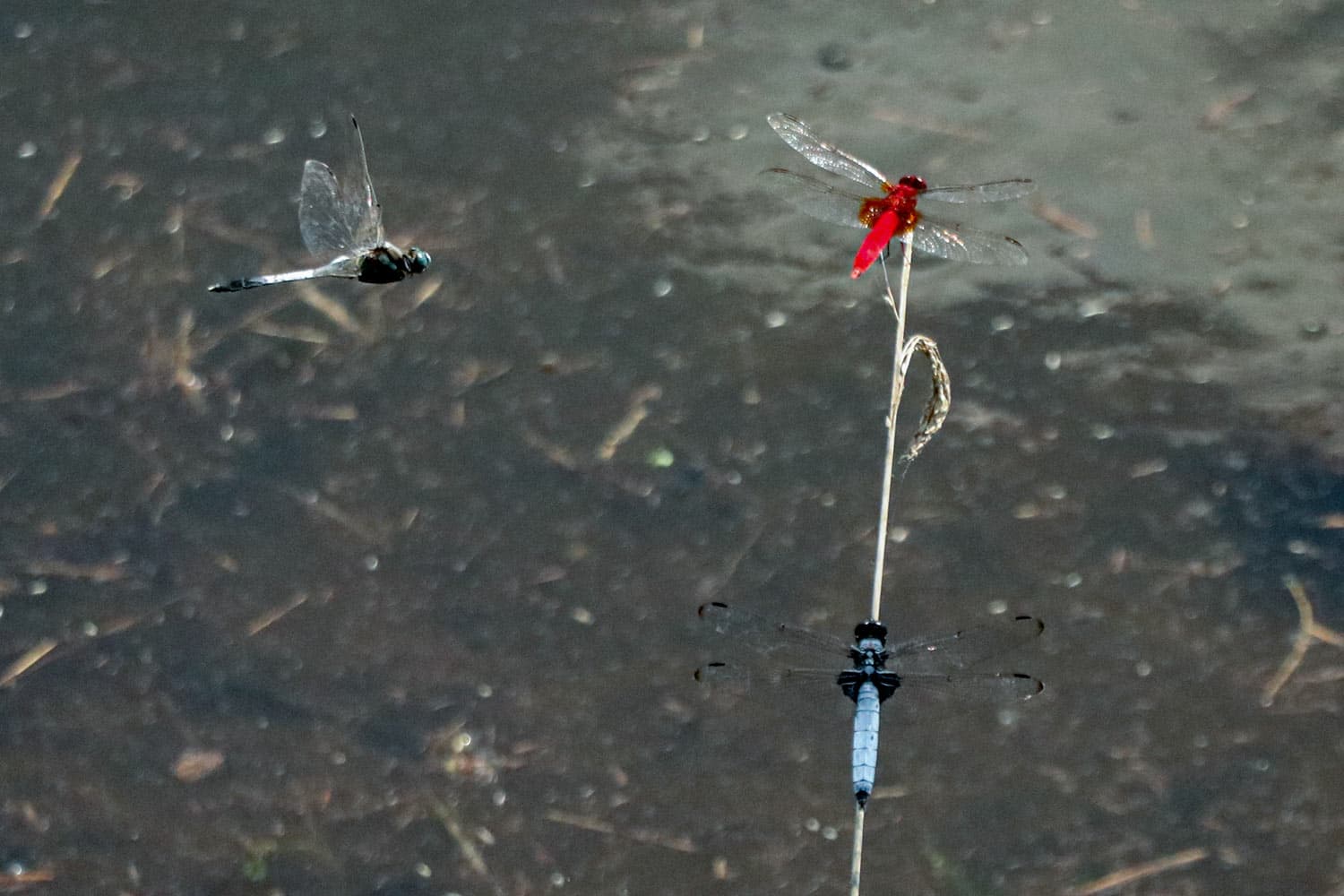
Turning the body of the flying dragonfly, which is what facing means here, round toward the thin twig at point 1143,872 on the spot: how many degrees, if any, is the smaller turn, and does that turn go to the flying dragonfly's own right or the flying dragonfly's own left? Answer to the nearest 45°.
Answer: approximately 45° to the flying dragonfly's own right

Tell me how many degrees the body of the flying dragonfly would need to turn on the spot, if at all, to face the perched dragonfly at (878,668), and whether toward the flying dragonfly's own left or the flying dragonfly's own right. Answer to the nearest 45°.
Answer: approximately 45° to the flying dragonfly's own right

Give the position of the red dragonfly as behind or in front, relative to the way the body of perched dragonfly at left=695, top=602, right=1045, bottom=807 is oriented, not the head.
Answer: in front

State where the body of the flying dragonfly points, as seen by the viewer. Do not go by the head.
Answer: to the viewer's right

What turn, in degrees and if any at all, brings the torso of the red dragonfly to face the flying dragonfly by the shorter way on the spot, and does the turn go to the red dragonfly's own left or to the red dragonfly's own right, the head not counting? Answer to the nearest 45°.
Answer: approximately 135° to the red dragonfly's own left

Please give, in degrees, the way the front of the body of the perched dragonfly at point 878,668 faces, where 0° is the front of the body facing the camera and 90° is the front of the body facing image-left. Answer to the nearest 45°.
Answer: approximately 180°

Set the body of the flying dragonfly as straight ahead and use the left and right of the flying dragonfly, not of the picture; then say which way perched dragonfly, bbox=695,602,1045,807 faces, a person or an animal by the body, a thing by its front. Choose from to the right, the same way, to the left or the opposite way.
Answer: to the left

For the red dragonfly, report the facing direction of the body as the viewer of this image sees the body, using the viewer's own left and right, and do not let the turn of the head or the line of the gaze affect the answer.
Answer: facing away from the viewer and to the right of the viewer

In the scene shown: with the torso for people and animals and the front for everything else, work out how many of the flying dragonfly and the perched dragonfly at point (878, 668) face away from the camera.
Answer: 1

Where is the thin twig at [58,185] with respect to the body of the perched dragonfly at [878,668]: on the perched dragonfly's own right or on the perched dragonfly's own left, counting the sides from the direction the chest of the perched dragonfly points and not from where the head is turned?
on the perched dragonfly's own left

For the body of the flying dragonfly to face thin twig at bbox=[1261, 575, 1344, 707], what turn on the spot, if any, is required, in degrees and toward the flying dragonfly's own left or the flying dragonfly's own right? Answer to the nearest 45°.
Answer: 0° — it already faces it
